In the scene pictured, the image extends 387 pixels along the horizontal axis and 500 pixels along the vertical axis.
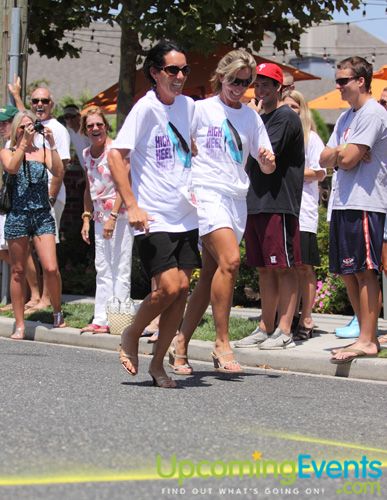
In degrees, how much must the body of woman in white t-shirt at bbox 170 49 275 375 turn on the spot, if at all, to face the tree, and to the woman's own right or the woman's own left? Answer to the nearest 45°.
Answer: approximately 135° to the woman's own left

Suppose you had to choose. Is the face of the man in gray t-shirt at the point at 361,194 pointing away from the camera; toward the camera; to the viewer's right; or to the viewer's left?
to the viewer's left

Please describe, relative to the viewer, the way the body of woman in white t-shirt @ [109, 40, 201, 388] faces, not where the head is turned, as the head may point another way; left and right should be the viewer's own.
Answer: facing the viewer and to the right of the viewer

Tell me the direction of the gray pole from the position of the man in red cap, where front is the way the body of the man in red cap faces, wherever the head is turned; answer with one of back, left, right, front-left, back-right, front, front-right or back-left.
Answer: right

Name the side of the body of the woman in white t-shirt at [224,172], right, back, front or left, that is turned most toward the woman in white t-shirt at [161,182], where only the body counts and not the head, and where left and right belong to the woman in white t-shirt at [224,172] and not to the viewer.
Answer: right

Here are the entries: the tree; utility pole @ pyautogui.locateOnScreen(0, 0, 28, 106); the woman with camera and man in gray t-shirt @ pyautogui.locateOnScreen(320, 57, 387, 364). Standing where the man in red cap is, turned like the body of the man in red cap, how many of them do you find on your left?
1

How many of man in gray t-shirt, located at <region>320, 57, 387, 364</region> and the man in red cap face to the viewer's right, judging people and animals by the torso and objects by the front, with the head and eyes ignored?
0

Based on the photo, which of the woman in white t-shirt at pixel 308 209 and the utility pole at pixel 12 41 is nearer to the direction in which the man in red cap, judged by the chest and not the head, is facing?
the utility pole

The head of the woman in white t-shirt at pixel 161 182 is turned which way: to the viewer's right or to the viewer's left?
to the viewer's right

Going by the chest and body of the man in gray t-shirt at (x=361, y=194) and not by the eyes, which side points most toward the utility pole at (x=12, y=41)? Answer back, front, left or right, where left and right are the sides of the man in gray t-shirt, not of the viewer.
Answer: right

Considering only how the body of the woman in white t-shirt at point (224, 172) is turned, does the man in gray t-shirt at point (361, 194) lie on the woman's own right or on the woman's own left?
on the woman's own left

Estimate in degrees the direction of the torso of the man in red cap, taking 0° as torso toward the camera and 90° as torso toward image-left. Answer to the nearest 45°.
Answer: approximately 45°
